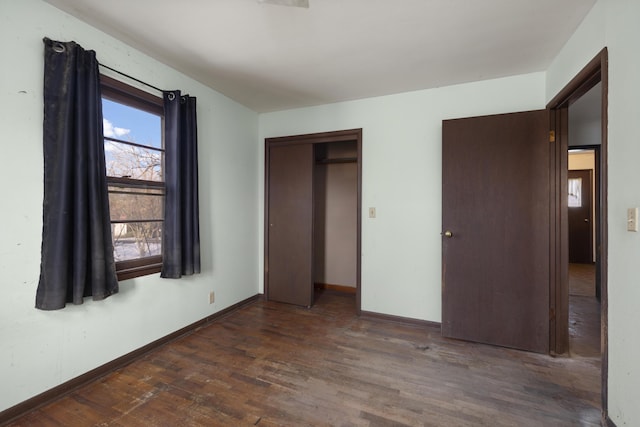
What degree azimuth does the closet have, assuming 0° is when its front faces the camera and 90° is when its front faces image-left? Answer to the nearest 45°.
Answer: approximately 45°

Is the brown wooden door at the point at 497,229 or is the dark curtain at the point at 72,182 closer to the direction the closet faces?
the dark curtain

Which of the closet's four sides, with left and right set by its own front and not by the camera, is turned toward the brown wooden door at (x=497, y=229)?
left

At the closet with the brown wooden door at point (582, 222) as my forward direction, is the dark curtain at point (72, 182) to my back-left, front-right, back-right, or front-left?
back-right

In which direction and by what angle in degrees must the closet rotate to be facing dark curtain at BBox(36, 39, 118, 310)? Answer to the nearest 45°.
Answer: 0° — it already faces it

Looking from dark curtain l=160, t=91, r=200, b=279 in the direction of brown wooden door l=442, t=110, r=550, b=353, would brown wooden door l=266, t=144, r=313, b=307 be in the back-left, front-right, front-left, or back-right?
front-left

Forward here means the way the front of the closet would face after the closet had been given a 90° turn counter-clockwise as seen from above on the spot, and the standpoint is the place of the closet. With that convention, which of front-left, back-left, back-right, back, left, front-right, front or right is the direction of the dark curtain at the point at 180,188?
right

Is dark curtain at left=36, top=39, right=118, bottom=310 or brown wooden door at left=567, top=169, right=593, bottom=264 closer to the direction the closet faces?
the dark curtain

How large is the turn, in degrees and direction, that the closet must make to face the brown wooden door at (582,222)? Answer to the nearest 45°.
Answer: approximately 135° to its left
